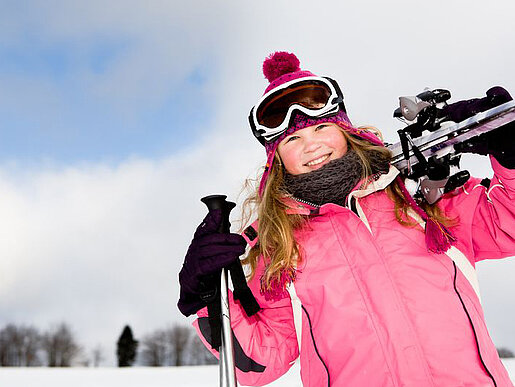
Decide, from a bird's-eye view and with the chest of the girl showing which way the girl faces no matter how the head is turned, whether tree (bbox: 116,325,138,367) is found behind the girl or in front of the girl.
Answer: behind

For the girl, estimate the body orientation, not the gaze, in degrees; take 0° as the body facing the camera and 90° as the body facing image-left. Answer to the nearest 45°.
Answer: approximately 0°
